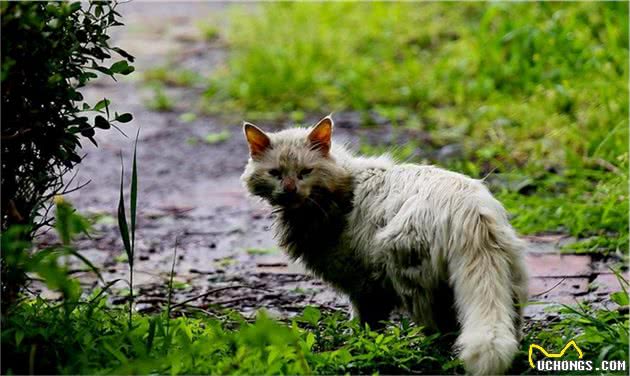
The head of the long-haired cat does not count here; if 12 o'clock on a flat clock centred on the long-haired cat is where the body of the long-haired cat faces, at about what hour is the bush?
The bush is roughly at 10 o'clock from the long-haired cat.

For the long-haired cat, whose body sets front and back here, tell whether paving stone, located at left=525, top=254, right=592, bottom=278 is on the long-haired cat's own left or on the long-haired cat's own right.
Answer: on the long-haired cat's own right

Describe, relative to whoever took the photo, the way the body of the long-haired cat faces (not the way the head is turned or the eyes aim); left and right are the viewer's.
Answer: facing away from the viewer and to the left of the viewer

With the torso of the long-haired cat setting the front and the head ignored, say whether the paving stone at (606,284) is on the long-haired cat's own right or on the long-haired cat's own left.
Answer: on the long-haired cat's own right

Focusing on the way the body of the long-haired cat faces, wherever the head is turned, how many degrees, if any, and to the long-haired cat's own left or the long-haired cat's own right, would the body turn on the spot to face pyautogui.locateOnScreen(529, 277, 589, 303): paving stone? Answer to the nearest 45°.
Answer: approximately 90° to the long-haired cat's own right

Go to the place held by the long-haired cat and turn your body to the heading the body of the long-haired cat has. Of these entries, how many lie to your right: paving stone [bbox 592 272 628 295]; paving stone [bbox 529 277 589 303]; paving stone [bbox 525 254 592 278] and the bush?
3

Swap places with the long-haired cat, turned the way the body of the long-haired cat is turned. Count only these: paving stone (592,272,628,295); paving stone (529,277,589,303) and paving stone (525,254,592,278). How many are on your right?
3
